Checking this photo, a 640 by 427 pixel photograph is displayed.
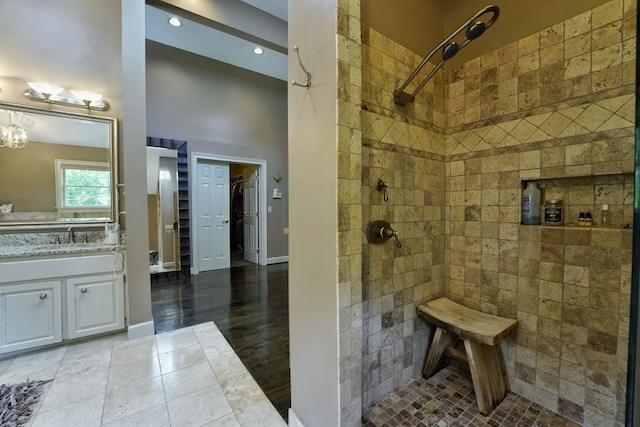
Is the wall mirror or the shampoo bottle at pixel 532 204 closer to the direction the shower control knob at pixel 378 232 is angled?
the shampoo bottle

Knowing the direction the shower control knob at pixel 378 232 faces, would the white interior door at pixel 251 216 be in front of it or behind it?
behind

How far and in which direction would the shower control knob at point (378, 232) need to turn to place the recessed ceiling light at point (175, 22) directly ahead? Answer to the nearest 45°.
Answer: approximately 180°

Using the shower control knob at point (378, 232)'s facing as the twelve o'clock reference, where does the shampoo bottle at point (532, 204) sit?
The shampoo bottle is roughly at 10 o'clock from the shower control knob.

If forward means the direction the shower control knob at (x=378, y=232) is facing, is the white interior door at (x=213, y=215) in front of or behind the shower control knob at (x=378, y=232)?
behind

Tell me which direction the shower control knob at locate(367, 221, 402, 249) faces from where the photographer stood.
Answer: facing the viewer and to the right of the viewer

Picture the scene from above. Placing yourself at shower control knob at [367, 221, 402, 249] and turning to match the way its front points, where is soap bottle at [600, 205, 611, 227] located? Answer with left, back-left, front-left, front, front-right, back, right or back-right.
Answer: front-left

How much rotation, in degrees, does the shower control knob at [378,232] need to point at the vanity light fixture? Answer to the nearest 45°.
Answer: approximately 135° to its right

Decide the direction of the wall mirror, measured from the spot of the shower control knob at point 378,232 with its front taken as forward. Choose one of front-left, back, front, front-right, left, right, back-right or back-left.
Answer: back-right

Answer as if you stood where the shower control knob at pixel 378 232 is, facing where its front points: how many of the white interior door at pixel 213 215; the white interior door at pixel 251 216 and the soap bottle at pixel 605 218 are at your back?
2

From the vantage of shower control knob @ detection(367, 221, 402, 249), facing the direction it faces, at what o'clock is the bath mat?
The bath mat is roughly at 4 o'clock from the shower control knob.
